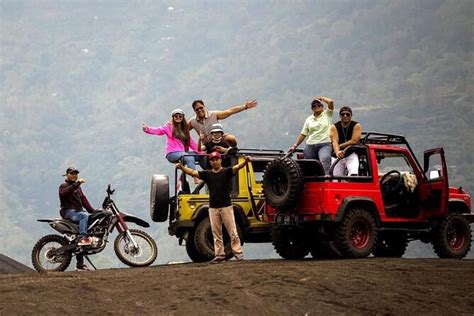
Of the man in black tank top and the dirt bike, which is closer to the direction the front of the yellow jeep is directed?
the man in black tank top

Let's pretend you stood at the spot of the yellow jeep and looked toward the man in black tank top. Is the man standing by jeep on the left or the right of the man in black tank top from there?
right

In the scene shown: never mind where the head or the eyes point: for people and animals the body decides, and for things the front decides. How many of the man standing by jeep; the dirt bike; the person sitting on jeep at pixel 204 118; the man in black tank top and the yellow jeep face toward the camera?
3

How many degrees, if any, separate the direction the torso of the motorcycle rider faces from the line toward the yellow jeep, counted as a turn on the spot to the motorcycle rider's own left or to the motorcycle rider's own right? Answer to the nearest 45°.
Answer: approximately 45° to the motorcycle rider's own left

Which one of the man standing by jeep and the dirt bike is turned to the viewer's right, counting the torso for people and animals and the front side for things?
the dirt bike

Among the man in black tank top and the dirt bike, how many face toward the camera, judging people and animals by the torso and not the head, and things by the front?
1

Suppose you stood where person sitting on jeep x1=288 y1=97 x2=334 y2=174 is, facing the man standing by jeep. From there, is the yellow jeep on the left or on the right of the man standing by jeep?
right

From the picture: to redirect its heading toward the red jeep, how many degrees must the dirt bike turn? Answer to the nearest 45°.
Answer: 0° — it already faces it

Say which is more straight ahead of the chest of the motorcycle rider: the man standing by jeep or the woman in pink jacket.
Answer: the man standing by jeep

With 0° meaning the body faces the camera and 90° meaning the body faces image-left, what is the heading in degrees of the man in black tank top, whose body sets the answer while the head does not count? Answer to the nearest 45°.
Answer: approximately 0°

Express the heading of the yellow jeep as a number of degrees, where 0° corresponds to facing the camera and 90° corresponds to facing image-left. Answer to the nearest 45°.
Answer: approximately 225°

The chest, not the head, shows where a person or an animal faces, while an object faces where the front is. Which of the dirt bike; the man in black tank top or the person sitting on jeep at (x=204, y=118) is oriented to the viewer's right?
the dirt bike
